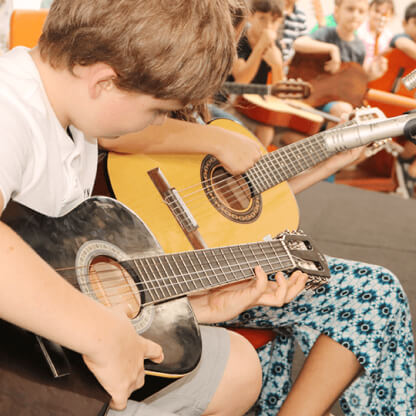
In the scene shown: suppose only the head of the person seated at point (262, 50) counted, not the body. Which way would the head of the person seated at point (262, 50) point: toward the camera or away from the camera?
toward the camera

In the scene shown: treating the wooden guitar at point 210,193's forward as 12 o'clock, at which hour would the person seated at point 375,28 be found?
The person seated is roughly at 8 o'clock from the wooden guitar.

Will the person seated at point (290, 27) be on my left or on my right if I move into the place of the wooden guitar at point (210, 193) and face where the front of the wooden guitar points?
on my left

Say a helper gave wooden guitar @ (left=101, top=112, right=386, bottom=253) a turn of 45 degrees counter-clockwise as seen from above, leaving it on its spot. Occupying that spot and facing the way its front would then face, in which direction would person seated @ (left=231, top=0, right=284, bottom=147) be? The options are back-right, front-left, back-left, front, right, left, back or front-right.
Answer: left

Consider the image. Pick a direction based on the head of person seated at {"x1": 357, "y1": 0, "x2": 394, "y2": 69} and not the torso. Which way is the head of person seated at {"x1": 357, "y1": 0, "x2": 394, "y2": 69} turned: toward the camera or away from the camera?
toward the camera

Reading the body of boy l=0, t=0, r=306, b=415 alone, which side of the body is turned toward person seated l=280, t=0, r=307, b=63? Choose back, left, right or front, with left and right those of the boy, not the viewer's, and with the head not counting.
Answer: left

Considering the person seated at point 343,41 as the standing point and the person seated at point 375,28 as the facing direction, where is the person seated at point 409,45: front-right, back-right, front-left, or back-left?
front-right

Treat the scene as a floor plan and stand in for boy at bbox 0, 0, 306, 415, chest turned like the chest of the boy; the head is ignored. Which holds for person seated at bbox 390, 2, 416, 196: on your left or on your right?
on your left

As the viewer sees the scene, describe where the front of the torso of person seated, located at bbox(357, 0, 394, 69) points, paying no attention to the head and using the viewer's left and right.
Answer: facing the viewer

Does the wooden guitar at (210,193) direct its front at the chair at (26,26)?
no

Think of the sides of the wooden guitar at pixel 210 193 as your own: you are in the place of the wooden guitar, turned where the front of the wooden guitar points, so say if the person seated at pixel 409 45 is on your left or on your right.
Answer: on your left

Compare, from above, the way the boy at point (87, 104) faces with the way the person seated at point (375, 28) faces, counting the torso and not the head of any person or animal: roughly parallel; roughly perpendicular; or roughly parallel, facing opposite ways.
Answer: roughly perpendicular

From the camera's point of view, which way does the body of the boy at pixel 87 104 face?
to the viewer's right
